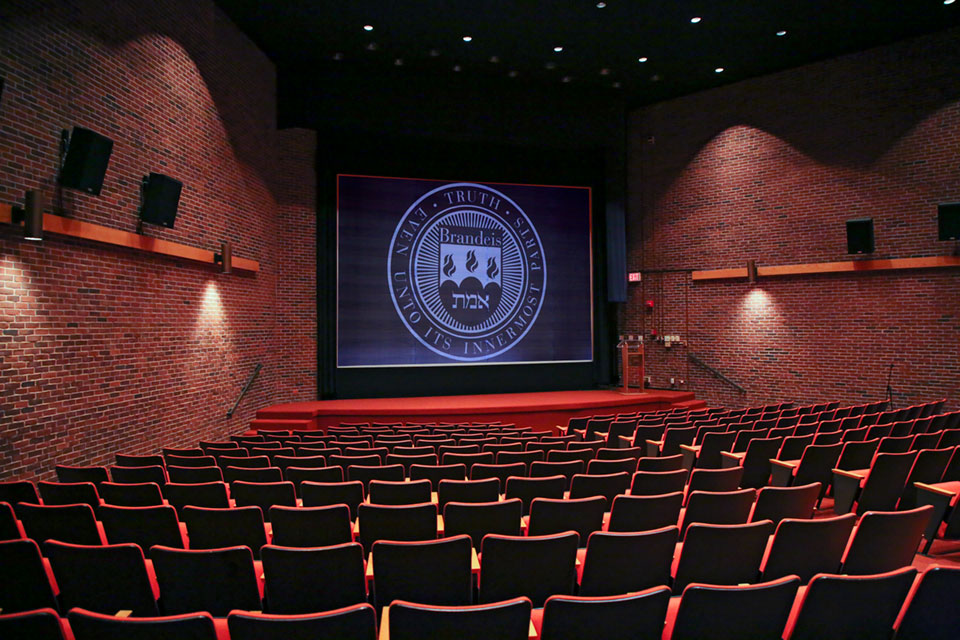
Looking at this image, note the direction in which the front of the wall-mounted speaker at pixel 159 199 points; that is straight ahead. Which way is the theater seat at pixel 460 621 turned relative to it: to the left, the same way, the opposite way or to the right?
to the left

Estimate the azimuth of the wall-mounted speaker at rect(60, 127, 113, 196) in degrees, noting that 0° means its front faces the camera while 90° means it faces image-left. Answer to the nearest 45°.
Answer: approximately 315°

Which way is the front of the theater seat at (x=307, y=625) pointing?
away from the camera

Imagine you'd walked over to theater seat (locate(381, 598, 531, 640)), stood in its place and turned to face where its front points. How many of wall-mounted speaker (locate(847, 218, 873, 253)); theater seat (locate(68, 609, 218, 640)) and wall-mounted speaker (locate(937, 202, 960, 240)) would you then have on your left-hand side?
1

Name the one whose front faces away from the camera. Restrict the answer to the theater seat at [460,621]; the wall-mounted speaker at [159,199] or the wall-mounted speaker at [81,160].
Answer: the theater seat

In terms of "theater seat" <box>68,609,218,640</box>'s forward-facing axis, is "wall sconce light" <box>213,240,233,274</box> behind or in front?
in front

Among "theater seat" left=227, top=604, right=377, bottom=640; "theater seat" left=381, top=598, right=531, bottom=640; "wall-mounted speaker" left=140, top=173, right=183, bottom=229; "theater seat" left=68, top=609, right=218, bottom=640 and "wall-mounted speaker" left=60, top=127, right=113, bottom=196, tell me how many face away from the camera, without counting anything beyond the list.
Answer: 3

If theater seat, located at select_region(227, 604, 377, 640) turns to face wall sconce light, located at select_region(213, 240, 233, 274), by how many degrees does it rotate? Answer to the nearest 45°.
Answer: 0° — it already faces it

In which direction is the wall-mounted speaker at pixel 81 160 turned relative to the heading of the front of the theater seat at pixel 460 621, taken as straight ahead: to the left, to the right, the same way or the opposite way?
to the right

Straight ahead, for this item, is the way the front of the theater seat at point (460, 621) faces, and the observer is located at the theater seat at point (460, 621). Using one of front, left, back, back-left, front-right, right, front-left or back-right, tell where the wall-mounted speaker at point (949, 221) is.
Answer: front-right

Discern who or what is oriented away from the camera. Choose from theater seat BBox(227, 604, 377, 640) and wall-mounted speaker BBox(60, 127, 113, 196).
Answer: the theater seat

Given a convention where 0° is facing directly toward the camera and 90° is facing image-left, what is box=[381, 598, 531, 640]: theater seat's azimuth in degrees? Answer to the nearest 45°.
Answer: approximately 180°

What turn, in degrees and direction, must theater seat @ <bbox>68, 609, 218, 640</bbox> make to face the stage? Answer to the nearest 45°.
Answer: approximately 45° to its right

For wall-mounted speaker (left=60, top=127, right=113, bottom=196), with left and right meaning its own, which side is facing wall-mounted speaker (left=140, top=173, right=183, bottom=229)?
left

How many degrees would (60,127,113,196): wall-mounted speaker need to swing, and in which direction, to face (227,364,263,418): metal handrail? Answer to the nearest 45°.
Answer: approximately 90° to its left

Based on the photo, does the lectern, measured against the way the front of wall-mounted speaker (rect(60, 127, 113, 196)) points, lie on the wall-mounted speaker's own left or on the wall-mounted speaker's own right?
on the wall-mounted speaker's own left
